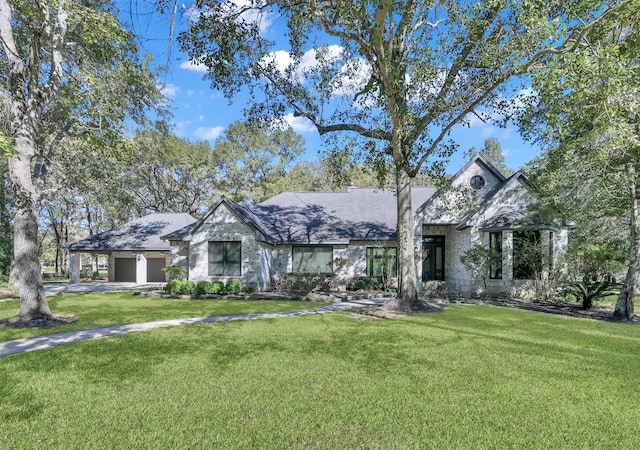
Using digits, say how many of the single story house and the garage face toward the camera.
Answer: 2

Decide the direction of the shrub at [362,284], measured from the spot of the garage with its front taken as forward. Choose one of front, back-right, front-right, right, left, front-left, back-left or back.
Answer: front-left

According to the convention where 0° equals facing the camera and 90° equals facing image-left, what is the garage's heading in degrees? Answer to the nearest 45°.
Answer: approximately 0°
